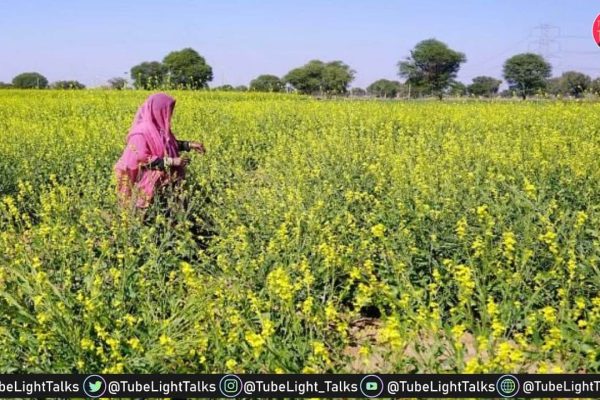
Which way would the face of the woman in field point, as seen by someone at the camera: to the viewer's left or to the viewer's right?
to the viewer's right

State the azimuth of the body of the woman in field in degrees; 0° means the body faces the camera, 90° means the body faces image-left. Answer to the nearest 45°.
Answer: approximately 270°
